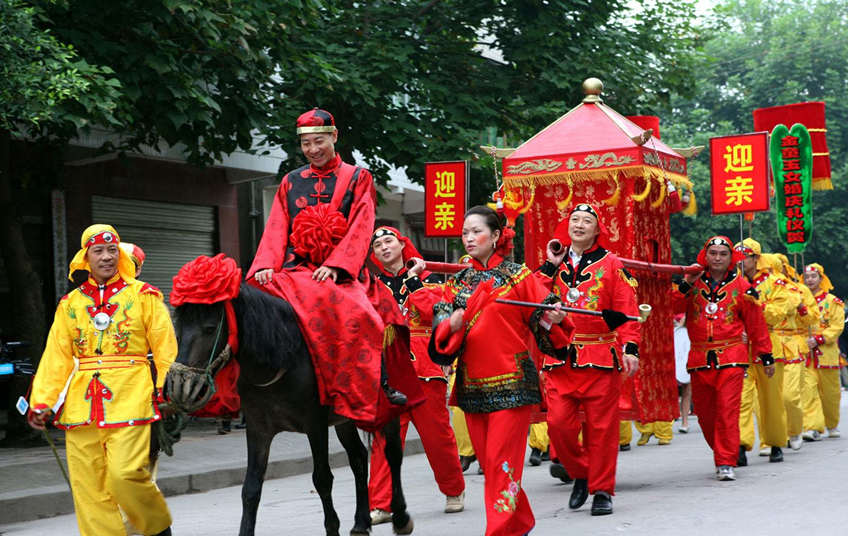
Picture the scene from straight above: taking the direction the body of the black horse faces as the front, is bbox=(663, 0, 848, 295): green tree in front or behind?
behind

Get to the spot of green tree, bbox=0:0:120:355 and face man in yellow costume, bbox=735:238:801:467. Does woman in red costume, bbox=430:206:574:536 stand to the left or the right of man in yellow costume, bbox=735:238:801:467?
right

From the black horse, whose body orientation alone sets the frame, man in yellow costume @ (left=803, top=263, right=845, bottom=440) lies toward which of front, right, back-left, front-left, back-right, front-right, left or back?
back

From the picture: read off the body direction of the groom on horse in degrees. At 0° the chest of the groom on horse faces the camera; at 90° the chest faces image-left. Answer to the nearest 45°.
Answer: approximately 45°

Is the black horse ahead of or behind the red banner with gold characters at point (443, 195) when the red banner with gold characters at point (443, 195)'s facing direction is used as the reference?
ahead

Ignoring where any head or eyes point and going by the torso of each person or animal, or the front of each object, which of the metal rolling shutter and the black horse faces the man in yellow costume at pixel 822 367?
the metal rolling shutter

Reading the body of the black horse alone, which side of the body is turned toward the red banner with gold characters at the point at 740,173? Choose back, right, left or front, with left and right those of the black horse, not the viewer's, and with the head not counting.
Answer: back

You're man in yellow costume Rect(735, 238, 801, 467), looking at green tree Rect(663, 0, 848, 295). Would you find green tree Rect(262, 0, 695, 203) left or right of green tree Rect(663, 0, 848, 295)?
left

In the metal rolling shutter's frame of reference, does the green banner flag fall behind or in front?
in front

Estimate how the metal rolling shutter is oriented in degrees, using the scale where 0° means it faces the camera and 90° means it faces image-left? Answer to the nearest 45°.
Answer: approximately 315°

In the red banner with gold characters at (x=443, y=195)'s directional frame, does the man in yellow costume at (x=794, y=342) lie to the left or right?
on its left

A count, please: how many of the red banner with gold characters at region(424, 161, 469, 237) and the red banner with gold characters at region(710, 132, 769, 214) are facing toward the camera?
2
